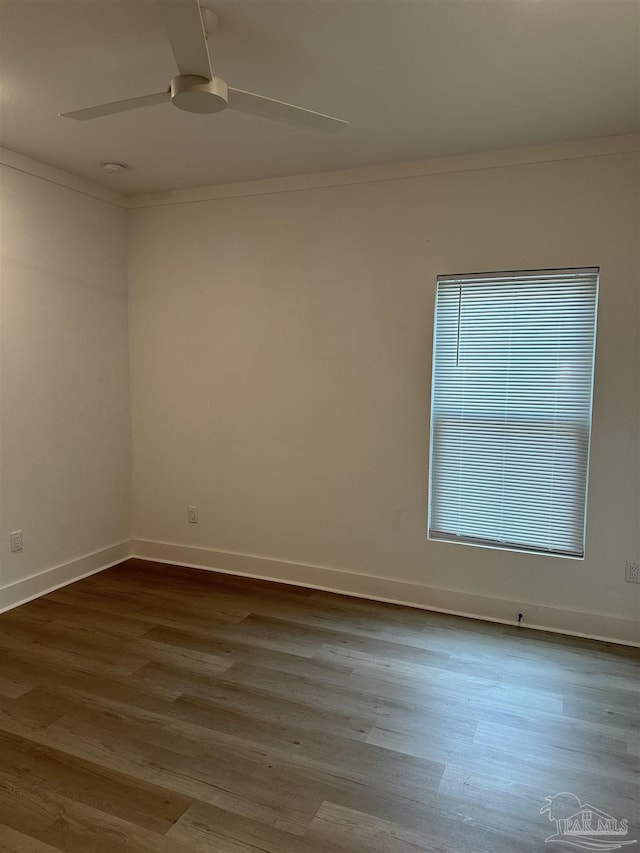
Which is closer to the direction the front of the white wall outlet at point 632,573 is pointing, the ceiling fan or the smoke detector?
the ceiling fan

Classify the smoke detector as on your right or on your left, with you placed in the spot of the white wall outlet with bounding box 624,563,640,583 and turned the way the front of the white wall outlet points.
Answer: on your right

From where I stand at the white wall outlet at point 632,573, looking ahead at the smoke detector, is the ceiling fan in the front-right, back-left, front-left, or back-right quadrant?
front-left

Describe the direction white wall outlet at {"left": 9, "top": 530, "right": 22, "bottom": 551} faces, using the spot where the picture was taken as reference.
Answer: facing the viewer and to the right of the viewer

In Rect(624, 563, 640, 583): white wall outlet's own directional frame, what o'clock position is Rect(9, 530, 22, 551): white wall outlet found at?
Rect(9, 530, 22, 551): white wall outlet is roughly at 2 o'clock from Rect(624, 563, 640, 583): white wall outlet.

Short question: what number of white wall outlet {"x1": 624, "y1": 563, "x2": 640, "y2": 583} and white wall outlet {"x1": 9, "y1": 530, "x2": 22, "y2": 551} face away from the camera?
0

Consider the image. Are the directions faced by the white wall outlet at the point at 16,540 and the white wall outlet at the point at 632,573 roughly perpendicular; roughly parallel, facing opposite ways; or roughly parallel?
roughly perpendicular

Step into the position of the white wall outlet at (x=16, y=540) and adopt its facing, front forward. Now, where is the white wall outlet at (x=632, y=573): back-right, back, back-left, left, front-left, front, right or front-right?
front

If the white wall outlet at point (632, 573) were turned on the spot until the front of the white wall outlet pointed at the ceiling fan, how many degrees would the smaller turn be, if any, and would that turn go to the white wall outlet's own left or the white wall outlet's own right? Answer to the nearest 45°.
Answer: approximately 45° to the white wall outlet's own right
